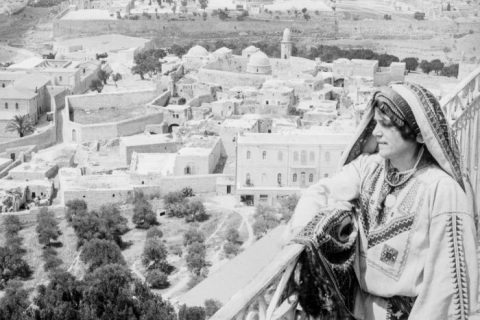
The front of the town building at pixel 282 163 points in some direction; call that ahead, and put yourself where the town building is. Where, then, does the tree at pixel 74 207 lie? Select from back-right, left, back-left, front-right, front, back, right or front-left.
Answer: right

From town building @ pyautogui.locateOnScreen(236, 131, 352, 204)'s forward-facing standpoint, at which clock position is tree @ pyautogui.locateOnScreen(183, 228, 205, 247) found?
The tree is roughly at 1 o'clock from the town building.

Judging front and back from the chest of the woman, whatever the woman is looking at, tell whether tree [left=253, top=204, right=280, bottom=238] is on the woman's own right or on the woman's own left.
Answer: on the woman's own right

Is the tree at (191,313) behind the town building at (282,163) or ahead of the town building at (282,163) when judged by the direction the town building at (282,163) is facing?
ahead

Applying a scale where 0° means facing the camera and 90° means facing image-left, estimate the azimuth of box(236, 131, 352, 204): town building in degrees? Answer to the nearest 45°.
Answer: approximately 0°

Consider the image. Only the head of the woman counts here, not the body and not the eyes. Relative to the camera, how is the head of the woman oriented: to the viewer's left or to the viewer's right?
to the viewer's left

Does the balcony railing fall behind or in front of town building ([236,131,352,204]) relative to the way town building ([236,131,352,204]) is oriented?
in front

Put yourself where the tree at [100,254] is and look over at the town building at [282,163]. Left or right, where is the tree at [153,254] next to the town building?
right
